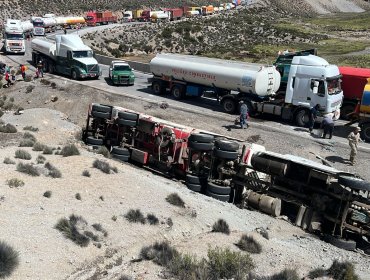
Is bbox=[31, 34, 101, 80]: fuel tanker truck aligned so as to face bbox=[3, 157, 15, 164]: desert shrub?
no

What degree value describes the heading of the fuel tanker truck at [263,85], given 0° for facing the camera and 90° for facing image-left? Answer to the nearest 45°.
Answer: approximately 315°

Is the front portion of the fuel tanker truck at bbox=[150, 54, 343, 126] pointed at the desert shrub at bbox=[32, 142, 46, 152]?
no

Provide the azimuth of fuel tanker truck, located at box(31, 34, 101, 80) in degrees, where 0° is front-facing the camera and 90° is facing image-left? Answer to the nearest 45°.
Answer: approximately 315°

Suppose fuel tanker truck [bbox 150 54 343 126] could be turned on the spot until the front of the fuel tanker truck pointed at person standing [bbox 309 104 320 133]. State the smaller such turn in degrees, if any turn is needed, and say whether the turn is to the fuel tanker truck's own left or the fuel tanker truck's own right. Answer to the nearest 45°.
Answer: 0° — it already faces them

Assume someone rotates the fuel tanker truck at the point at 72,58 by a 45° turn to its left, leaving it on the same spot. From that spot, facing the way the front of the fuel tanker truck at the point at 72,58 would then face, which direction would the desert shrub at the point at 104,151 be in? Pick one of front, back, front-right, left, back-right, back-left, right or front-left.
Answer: right

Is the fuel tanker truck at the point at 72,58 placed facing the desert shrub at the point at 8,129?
no

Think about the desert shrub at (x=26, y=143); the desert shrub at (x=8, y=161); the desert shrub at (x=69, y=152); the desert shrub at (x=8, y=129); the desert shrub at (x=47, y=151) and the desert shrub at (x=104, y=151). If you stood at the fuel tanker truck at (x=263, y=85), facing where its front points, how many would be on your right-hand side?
6

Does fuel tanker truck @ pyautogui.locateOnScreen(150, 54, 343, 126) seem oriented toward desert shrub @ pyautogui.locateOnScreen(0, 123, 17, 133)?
no

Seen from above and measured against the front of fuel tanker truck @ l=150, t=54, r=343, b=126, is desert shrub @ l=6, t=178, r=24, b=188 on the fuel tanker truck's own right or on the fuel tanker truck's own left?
on the fuel tanker truck's own right

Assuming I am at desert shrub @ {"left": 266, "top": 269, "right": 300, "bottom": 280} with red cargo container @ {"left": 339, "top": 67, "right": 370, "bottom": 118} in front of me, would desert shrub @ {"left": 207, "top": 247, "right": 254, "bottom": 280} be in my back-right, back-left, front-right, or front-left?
back-left

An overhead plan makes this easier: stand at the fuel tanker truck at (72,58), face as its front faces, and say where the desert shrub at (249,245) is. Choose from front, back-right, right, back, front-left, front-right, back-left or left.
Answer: front-right

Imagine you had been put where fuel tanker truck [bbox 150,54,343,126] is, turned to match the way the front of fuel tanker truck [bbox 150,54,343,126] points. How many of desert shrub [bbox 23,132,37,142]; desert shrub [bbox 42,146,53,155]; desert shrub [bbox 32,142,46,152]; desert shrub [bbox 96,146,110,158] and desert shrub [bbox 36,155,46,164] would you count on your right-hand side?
5

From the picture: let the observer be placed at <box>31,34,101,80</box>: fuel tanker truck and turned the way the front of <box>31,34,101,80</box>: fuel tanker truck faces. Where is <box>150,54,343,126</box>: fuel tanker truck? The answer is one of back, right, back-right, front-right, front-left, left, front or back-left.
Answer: front

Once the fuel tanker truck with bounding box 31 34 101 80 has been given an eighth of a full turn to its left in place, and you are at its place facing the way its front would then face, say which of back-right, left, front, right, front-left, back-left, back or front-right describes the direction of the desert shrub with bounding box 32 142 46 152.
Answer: right

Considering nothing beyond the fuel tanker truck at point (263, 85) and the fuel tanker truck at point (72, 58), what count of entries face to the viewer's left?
0
